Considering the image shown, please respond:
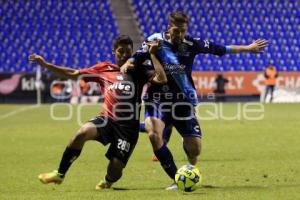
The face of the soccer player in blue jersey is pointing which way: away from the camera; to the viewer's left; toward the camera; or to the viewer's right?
toward the camera

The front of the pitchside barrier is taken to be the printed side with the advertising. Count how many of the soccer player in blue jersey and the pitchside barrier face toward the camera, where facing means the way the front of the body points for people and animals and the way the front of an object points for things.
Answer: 2

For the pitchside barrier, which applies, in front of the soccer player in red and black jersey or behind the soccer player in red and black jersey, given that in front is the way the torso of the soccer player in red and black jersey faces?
behind

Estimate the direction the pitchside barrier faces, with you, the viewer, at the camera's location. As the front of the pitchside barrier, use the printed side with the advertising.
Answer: facing the viewer

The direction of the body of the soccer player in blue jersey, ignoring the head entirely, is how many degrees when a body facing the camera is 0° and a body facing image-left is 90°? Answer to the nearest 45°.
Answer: approximately 0°

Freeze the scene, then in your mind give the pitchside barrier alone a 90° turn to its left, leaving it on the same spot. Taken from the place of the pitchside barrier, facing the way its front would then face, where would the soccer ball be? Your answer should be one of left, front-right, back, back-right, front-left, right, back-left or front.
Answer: right

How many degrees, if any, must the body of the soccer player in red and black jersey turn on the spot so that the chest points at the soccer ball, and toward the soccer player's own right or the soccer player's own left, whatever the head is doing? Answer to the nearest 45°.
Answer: approximately 45° to the soccer player's own left

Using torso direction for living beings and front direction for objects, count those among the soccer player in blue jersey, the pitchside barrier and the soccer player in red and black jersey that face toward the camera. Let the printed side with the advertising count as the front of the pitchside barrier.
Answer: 3

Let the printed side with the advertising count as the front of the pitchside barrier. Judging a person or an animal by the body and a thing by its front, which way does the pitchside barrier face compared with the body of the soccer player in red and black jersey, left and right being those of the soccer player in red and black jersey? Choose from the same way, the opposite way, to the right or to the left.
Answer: the same way

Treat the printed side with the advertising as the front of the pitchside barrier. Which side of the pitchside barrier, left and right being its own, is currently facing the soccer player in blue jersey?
front

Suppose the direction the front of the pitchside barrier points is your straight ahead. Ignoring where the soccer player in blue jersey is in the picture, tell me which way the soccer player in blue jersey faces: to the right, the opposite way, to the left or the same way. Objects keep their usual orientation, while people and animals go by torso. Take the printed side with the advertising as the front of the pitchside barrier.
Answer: the same way

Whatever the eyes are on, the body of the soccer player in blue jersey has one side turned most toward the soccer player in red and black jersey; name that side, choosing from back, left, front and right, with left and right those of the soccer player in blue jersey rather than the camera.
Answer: right
